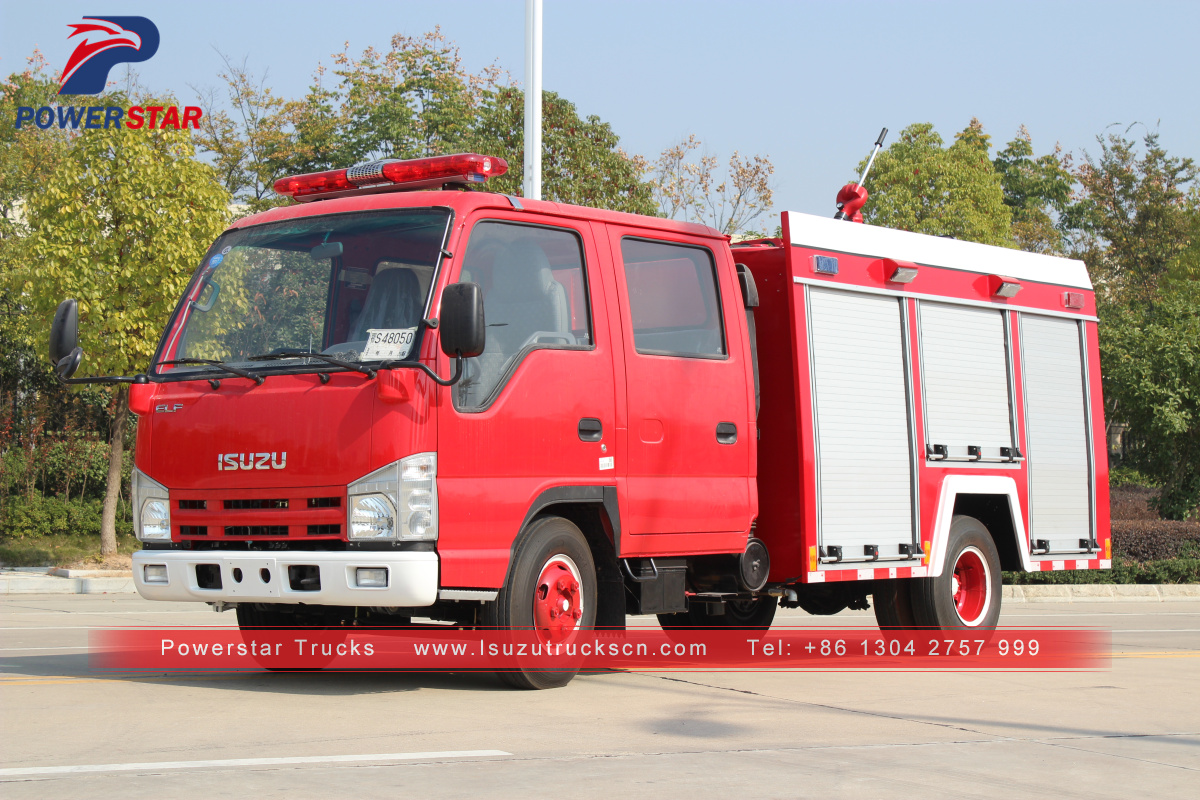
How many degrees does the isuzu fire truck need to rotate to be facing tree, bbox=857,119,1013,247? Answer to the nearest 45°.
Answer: approximately 135° to its right

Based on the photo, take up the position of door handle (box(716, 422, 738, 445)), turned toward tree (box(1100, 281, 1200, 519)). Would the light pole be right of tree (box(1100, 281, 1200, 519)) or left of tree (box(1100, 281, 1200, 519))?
left

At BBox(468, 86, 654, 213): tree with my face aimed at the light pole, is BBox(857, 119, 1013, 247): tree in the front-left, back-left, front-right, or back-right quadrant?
back-left

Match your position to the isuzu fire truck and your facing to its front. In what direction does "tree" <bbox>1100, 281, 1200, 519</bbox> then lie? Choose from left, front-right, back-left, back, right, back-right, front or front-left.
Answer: back

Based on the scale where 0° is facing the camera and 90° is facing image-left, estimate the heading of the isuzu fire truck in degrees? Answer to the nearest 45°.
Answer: approximately 45°

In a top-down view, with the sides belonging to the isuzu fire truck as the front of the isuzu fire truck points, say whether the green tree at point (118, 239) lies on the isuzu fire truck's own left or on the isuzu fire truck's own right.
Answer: on the isuzu fire truck's own right

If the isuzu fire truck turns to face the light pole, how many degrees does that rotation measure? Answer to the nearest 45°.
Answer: approximately 135° to its right

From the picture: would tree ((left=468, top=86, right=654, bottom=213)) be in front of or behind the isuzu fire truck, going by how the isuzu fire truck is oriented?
behind
